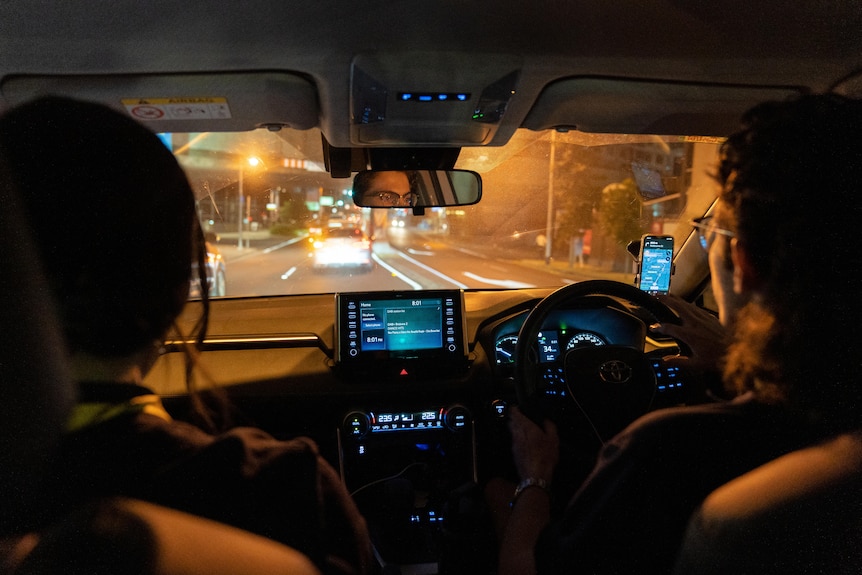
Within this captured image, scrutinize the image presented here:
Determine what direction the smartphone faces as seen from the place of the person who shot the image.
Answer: facing the viewer

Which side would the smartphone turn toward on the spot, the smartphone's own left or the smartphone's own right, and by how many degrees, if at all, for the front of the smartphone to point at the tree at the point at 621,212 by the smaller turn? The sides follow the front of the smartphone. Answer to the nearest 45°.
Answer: approximately 180°
